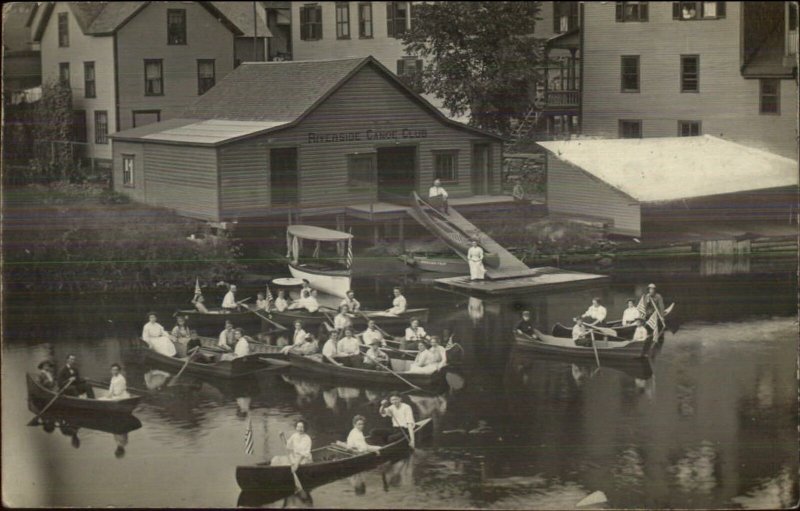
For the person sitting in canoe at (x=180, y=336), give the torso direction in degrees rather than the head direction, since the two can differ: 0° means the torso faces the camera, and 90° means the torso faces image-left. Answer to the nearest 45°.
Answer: approximately 0°

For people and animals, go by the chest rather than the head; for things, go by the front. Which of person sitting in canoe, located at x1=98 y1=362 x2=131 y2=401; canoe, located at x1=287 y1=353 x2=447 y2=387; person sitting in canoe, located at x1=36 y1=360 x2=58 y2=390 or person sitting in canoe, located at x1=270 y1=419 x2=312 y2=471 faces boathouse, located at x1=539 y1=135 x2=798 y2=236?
person sitting in canoe, located at x1=36 y1=360 x2=58 y2=390

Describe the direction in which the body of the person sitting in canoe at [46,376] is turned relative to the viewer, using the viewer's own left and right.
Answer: facing to the right of the viewer

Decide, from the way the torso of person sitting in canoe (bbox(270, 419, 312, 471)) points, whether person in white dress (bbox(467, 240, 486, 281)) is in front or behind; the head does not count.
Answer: behind

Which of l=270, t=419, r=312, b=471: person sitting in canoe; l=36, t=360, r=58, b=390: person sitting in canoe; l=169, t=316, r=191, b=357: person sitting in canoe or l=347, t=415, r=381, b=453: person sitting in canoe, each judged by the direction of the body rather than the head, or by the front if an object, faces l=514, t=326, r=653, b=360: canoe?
l=36, t=360, r=58, b=390: person sitting in canoe

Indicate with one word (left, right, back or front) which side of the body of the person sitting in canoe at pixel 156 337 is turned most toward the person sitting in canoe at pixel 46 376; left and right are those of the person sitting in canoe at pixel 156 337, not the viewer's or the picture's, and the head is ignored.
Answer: right

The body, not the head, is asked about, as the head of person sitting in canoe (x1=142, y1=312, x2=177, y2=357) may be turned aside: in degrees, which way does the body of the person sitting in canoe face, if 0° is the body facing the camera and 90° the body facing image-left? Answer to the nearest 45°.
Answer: approximately 315°
